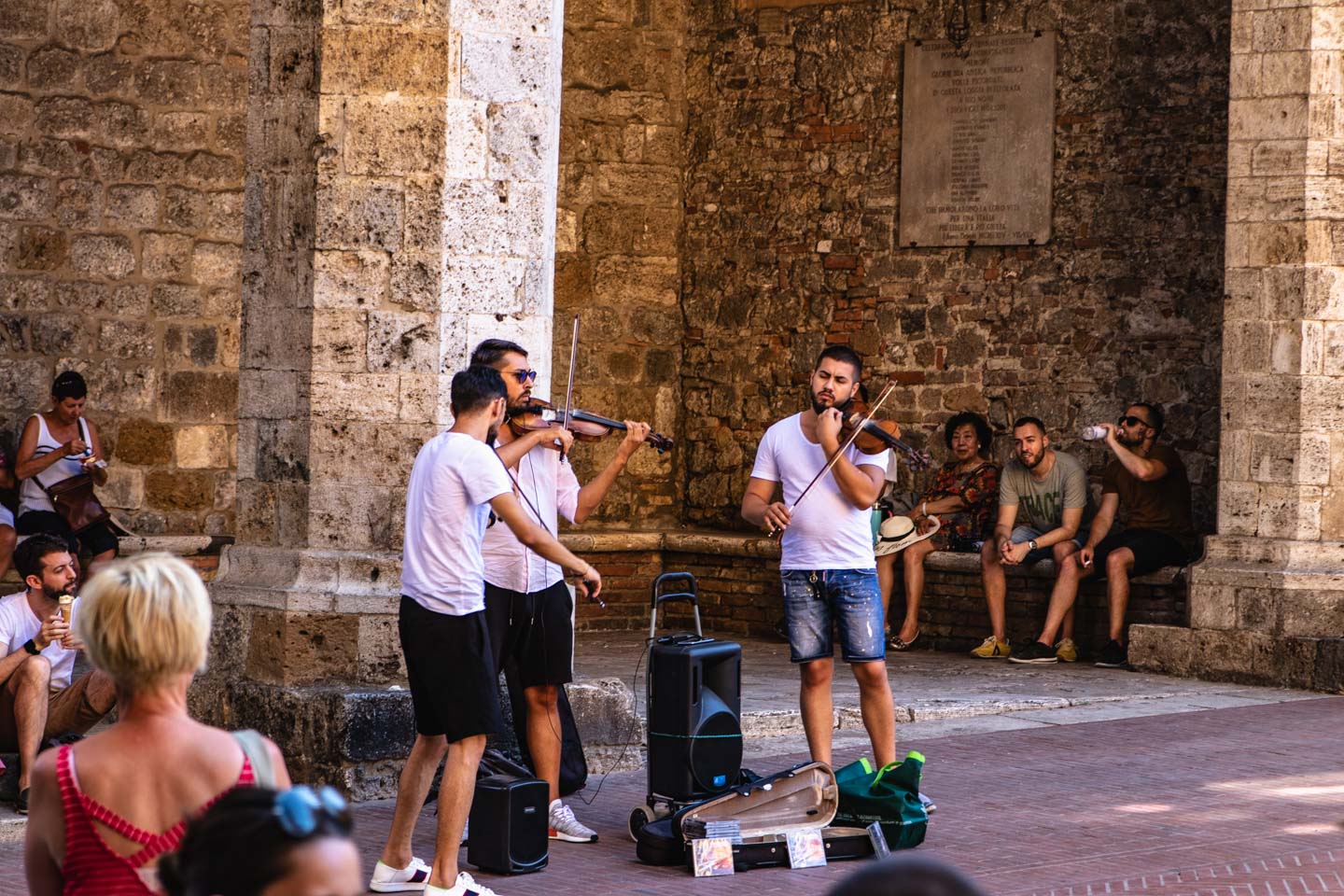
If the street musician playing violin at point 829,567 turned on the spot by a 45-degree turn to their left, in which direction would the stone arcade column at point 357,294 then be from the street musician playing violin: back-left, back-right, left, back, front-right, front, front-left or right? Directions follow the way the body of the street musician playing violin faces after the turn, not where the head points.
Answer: back-right

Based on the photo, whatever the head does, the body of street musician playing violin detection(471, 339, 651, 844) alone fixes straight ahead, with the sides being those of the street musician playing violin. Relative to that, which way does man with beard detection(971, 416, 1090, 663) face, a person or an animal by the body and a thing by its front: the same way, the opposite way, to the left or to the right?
to the right

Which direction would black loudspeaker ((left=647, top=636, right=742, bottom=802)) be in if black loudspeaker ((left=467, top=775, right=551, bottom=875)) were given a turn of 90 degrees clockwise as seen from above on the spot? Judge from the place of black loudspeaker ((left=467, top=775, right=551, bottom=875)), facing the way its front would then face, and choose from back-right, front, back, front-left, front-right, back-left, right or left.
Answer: back

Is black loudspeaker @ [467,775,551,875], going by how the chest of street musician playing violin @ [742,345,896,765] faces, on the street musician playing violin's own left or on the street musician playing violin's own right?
on the street musician playing violin's own right

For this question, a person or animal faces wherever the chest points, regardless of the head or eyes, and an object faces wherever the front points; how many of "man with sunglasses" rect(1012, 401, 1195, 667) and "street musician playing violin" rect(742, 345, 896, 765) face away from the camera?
0

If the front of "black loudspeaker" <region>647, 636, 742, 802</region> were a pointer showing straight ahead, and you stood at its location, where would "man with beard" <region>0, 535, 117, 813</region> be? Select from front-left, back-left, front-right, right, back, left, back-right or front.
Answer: back-right

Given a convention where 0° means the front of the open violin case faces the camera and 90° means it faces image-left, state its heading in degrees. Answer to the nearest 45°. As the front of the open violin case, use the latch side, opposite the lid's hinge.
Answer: approximately 0°

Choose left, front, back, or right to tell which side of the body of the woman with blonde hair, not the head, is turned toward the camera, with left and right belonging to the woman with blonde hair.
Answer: back

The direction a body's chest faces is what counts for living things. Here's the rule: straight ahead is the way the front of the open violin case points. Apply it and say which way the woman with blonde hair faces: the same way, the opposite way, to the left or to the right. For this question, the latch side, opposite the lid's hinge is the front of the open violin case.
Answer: the opposite way

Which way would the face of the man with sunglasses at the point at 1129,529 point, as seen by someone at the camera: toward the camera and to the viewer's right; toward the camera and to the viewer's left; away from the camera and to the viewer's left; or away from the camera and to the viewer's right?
toward the camera and to the viewer's left

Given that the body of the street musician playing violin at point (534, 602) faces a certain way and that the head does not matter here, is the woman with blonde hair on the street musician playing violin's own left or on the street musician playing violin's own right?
on the street musician playing violin's own right

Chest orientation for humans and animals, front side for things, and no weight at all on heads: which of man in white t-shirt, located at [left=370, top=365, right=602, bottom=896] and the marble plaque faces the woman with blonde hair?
the marble plaque

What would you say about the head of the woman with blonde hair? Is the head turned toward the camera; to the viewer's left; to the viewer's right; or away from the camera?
away from the camera

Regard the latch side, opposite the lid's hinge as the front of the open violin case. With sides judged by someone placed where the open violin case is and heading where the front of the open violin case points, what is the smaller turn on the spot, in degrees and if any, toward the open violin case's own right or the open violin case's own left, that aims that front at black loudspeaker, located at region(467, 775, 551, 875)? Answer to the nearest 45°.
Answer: approximately 90° to the open violin case's own right

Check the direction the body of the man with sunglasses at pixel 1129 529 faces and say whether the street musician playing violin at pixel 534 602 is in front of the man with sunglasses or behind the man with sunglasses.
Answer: in front

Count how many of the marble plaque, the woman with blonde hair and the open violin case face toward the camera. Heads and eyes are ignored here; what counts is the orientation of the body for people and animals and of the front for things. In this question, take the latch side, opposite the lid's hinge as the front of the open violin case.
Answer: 2
